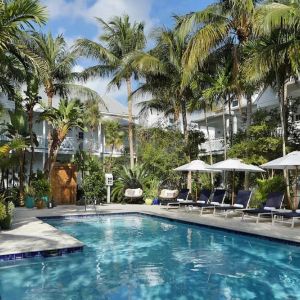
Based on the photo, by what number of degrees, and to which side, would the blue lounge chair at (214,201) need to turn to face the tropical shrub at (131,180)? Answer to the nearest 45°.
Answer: approximately 90° to its right

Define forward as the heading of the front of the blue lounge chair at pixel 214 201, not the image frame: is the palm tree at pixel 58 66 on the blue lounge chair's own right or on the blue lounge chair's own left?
on the blue lounge chair's own right

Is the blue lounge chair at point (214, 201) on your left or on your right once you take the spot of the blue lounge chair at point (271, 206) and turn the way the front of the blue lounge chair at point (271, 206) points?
on your right

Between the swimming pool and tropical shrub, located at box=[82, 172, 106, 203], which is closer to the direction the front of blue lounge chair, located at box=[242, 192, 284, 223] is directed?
the swimming pool

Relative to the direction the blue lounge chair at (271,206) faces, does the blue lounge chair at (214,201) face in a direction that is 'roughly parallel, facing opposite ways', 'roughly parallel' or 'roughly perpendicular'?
roughly parallel

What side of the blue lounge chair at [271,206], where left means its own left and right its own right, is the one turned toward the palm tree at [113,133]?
right

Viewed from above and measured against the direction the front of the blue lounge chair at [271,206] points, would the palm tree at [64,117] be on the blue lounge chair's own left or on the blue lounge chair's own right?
on the blue lounge chair's own right

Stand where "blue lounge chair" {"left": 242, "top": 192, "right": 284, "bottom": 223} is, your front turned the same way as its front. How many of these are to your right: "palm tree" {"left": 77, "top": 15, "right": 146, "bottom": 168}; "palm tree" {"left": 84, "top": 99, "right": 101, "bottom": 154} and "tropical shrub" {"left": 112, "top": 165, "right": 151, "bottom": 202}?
3

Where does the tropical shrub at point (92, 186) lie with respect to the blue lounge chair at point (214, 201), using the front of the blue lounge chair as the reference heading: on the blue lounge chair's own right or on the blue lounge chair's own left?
on the blue lounge chair's own right

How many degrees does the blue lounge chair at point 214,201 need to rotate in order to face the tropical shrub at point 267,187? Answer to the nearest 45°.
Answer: approximately 135° to its left

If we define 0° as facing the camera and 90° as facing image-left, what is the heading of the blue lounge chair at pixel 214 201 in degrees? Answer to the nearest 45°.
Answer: approximately 45°

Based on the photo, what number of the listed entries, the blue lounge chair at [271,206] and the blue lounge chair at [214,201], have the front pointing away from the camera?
0

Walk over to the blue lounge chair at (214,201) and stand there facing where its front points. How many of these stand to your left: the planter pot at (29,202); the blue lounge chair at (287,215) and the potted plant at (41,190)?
1

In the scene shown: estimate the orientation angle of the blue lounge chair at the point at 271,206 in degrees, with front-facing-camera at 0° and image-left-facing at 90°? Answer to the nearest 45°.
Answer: approximately 45°
